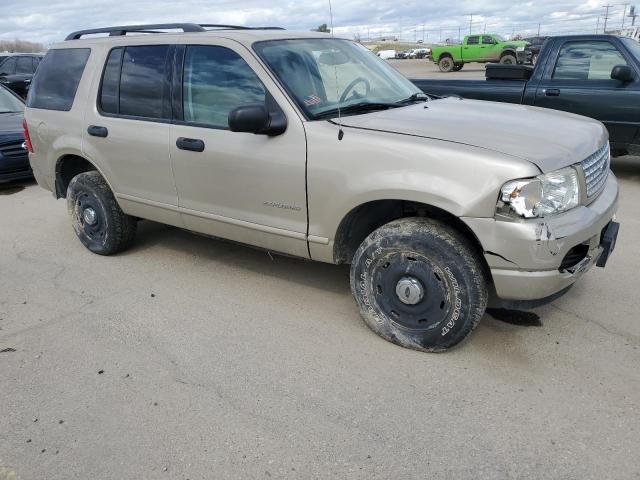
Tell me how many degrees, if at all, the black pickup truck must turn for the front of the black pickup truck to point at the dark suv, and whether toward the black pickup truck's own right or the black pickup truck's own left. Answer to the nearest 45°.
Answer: approximately 180°

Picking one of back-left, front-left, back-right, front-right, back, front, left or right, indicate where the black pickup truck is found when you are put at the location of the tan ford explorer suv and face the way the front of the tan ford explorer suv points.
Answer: left

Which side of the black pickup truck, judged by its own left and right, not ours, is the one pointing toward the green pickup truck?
left

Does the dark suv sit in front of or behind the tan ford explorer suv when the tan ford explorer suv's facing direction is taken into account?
behind

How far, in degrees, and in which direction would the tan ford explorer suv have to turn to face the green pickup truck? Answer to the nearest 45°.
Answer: approximately 135° to its left

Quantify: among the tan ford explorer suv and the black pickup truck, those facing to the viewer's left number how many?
0

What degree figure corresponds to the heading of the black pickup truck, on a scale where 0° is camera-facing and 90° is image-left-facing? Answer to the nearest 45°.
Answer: approximately 270°
